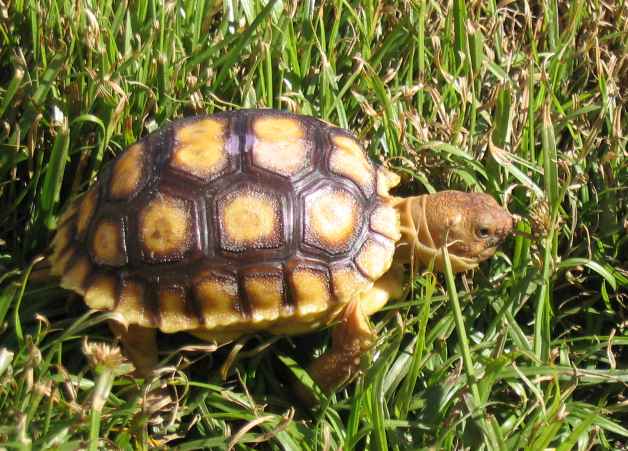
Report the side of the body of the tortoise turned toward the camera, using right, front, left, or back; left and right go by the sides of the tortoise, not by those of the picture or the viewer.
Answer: right
